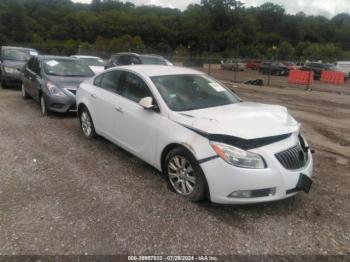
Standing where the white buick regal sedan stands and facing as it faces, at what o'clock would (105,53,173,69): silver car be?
The silver car is roughly at 7 o'clock from the white buick regal sedan.

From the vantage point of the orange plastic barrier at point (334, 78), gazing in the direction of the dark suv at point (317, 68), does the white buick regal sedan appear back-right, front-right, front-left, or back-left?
back-left

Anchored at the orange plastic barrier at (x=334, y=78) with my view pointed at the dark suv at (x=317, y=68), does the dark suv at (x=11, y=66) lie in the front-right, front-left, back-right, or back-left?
back-left

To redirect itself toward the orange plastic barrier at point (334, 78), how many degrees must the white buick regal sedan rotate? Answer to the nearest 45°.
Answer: approximately 90° to its left

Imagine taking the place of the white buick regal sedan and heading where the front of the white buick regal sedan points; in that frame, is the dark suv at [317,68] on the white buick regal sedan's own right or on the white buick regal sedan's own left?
on the white buick regal sedan's own left

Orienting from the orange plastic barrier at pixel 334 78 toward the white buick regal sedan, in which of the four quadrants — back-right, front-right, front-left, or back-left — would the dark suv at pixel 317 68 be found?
back-right

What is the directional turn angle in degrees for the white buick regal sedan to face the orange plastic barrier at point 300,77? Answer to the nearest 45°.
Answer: approximately 135° to its left

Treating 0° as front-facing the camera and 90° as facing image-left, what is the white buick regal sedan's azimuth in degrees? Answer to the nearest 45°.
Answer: approximately 315°

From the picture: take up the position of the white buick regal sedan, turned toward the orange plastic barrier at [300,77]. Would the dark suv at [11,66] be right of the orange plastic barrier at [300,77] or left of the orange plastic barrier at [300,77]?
left

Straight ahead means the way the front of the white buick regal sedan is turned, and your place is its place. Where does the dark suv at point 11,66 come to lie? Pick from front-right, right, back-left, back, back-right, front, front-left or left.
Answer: back
